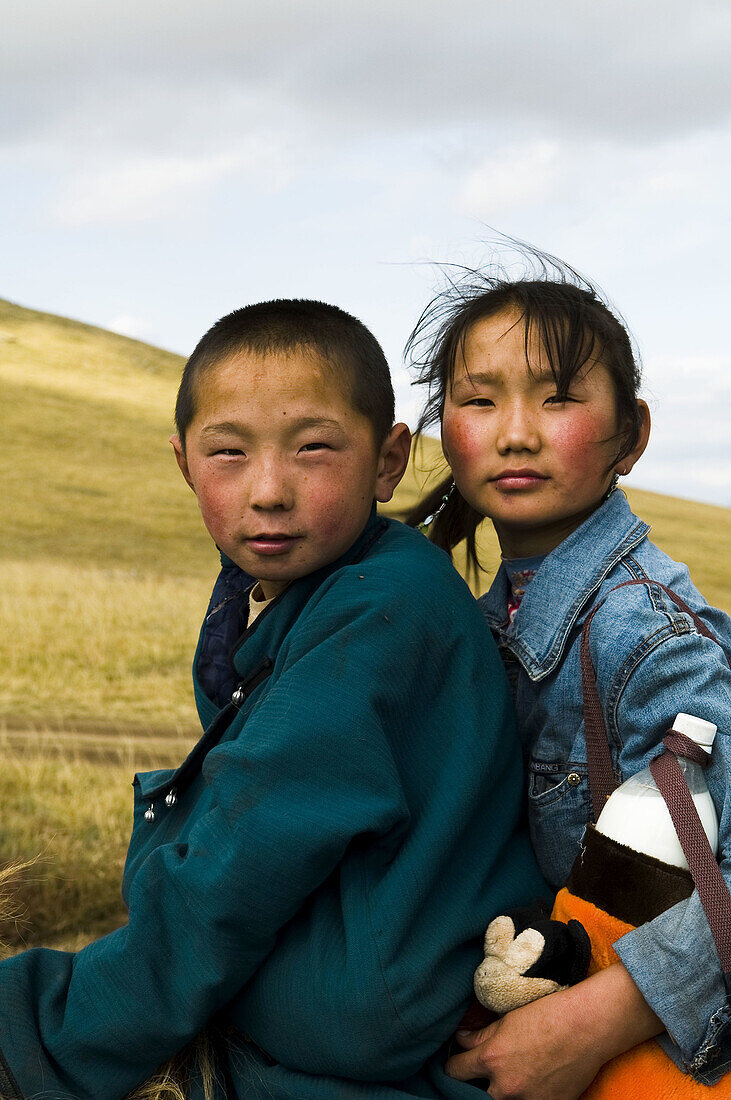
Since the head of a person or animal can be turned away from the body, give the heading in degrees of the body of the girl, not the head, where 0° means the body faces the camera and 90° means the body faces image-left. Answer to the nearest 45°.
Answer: approximately 45°
